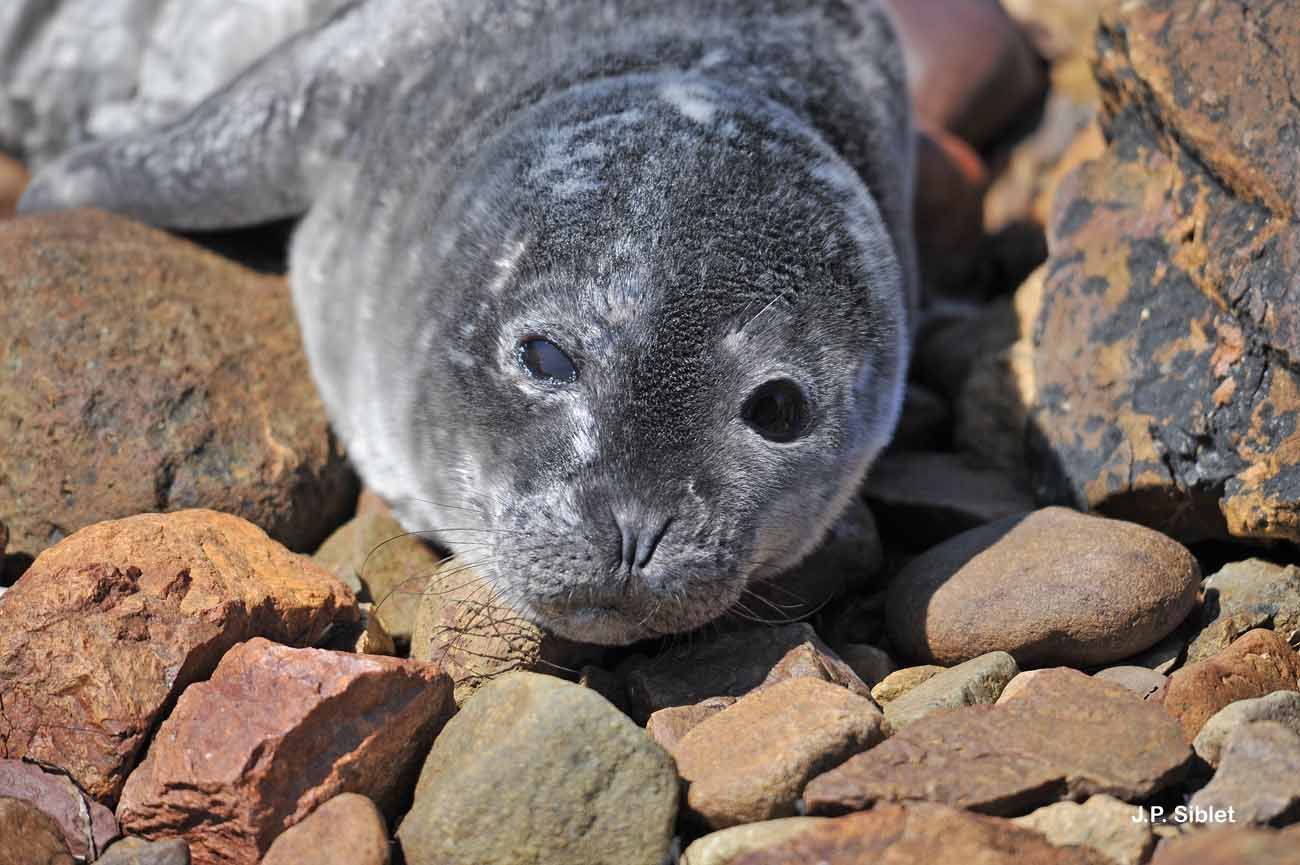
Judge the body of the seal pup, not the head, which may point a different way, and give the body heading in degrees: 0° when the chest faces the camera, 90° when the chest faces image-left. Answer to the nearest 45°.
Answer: approximately 0°

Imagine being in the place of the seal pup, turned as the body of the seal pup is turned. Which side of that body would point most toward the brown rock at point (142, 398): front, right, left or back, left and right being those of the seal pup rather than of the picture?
right

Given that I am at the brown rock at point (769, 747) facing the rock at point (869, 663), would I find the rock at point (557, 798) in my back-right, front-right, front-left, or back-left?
back-left

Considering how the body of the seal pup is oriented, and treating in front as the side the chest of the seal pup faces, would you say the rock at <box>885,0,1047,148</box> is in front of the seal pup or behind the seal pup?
behind

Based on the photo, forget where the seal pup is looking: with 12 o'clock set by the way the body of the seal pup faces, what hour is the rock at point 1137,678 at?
The rock is roughly at 10 o'clock from the seal pup.

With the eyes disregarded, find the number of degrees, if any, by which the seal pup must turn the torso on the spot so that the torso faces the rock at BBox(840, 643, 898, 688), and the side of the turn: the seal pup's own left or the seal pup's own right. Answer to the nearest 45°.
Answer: approximately 45° to the seal pup's own left

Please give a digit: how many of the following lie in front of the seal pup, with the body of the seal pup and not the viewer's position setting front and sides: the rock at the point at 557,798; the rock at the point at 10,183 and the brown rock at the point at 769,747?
2

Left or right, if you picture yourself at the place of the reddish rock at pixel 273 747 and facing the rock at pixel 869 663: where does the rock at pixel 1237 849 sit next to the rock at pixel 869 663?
right

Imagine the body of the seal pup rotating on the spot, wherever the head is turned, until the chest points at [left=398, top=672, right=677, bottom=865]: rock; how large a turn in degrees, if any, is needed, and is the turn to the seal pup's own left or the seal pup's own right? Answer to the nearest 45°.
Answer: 0° — it already faces it
